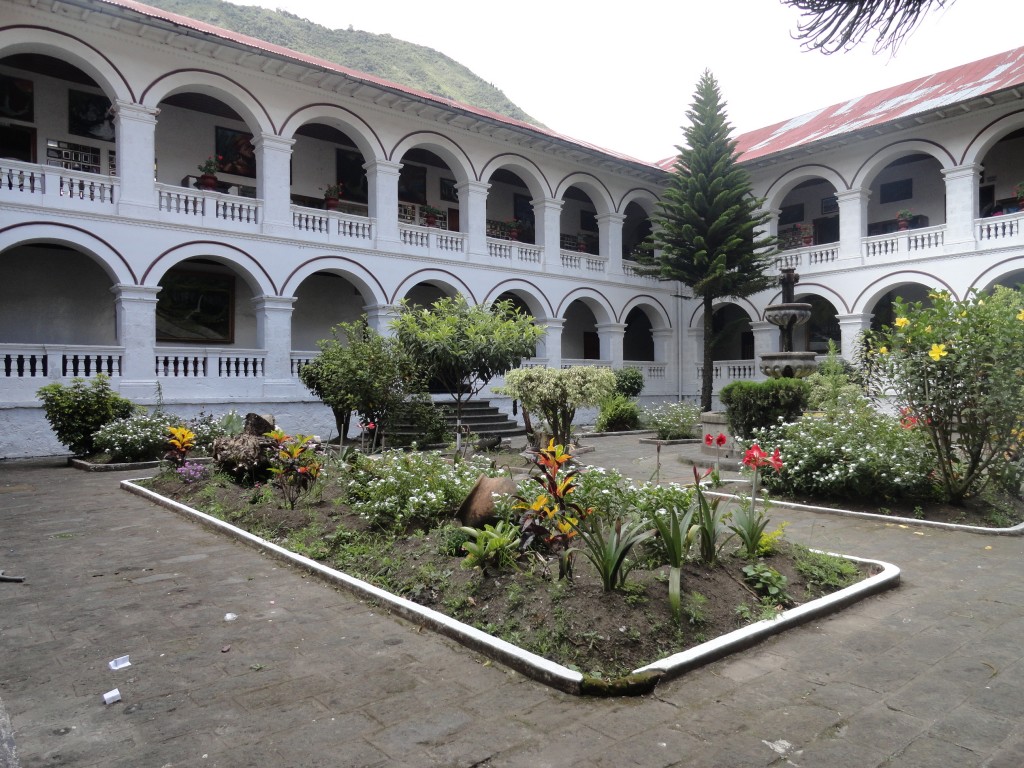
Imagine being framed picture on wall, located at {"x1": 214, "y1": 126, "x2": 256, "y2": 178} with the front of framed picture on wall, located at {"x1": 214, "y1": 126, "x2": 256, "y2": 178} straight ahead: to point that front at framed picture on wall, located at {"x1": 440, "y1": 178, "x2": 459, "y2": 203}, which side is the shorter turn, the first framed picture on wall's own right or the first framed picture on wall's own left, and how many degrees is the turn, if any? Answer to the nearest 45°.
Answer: approximately 45° to the first framed picture on wall's own left

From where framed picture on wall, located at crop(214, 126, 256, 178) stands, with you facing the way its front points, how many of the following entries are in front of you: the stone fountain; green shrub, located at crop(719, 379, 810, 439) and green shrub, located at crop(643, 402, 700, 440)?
3

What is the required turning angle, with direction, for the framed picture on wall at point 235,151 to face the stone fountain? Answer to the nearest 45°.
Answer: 0° — it already faces it

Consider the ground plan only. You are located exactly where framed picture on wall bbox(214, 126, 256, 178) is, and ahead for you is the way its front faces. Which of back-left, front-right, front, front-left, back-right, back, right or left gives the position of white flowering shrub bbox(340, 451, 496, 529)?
front-right

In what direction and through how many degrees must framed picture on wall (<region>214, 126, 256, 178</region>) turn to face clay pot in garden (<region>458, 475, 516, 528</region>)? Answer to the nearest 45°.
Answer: approximately 45° to its right

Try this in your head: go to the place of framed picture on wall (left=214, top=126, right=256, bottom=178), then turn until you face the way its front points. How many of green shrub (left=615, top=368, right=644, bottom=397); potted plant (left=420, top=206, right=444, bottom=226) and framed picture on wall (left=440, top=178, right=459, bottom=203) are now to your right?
0

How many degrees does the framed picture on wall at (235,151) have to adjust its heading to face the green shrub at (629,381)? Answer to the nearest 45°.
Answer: approximately 45° to its left

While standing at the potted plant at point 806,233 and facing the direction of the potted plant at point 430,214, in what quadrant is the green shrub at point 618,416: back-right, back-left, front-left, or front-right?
front-left

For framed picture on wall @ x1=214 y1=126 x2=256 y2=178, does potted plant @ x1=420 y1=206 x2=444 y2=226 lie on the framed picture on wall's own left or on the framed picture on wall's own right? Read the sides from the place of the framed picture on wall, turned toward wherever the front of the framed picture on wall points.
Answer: on the framed picture on wall's own left

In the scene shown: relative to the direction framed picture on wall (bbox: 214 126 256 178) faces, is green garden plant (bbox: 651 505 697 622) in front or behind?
in front

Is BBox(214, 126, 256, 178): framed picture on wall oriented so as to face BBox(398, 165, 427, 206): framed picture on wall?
no

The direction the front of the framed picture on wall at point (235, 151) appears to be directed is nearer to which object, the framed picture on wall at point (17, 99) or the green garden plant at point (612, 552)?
the green garden plant

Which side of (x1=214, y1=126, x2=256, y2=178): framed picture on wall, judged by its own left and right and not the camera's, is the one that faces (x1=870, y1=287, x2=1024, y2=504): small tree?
front

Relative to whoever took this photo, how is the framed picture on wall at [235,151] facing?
facing the viewer and to the right of the viewer

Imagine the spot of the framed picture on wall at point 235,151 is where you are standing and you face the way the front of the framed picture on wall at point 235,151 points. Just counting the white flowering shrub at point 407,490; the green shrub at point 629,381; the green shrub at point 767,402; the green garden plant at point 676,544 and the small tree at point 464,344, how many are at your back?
0

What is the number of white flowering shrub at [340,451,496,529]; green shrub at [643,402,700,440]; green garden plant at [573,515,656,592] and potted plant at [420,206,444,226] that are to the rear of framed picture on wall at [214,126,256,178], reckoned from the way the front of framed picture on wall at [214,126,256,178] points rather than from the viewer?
0

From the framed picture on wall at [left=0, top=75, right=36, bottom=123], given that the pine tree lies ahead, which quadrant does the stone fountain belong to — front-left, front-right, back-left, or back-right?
front-right

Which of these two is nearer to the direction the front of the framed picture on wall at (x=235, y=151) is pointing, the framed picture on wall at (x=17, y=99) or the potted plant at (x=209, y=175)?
the potted plant

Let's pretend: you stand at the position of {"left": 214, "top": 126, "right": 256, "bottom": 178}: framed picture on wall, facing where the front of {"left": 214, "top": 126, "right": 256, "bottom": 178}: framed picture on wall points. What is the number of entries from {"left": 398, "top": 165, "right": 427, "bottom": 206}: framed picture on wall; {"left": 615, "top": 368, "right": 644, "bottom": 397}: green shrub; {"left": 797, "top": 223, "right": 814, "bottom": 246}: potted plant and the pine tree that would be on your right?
0

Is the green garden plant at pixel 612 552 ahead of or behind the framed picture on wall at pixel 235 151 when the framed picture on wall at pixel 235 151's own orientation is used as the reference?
ahead
